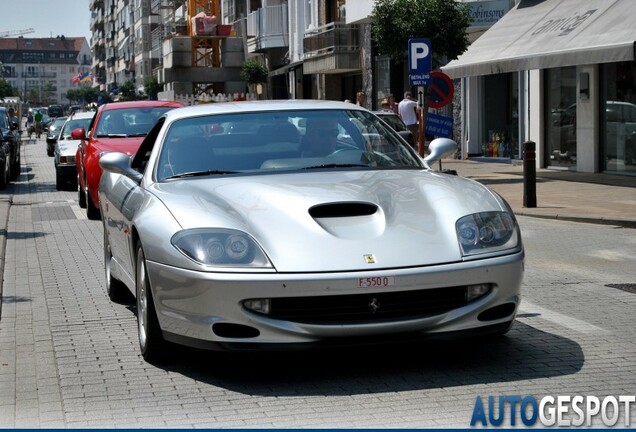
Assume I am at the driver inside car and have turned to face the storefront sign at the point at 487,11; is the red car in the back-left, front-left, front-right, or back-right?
front-left

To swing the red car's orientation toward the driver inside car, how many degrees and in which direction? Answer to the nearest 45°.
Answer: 0° — it already faces them

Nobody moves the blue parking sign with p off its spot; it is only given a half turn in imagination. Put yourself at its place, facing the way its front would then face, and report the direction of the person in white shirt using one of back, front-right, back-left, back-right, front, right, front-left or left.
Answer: front

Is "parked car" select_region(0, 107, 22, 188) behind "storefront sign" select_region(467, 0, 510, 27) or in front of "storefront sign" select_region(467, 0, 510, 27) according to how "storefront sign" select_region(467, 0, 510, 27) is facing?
in front

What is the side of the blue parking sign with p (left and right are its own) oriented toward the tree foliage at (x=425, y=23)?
back

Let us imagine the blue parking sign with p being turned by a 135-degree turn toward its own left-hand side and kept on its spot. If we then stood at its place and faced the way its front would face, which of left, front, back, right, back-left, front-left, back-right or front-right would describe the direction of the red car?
back

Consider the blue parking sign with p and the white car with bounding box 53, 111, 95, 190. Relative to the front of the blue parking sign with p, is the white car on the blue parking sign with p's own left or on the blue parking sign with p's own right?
on the blue parking sign with p's own right

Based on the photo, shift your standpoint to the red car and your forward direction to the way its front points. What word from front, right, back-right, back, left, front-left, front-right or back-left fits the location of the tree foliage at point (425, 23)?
back-left

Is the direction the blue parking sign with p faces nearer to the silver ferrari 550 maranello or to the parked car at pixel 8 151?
the silver ferrari 550 maranello

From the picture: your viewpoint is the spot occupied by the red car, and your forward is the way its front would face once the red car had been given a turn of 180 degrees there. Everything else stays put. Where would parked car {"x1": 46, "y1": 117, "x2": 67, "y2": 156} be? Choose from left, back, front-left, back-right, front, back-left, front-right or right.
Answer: front

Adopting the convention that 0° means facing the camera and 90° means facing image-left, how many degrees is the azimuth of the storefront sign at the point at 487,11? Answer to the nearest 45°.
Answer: approximately 45°

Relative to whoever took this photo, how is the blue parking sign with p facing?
facing the viewer

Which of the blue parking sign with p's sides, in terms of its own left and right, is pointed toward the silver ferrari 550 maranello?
front
